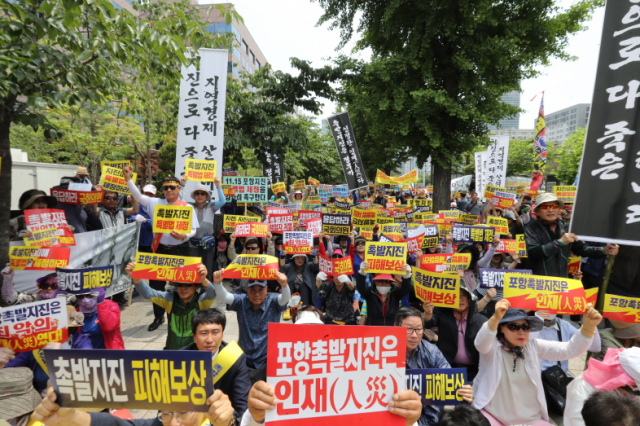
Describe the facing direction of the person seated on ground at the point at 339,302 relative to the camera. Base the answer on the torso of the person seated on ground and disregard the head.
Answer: toward the camera

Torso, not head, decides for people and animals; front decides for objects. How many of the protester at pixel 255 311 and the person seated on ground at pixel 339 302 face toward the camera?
2

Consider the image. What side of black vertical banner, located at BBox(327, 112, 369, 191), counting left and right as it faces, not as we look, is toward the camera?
front

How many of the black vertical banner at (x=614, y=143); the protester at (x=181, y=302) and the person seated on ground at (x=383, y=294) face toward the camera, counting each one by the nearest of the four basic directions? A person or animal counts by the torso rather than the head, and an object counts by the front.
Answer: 3

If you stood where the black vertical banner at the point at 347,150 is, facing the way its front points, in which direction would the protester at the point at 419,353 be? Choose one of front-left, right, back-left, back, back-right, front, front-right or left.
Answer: front

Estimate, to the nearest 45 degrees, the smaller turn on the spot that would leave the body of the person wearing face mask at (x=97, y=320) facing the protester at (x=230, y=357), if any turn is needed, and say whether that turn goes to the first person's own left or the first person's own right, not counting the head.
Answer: approximately 90° to the first person's own left

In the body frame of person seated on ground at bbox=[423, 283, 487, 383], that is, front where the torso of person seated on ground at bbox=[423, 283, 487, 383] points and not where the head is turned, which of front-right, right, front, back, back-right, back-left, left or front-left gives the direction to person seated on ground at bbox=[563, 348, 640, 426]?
front-left

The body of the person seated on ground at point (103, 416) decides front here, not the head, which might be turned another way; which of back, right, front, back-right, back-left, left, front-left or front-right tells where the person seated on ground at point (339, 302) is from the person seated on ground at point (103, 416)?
back-left

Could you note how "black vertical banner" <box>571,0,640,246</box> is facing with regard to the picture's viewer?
facing the viewer

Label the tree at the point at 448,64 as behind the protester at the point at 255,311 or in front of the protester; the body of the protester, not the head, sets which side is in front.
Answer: behind
